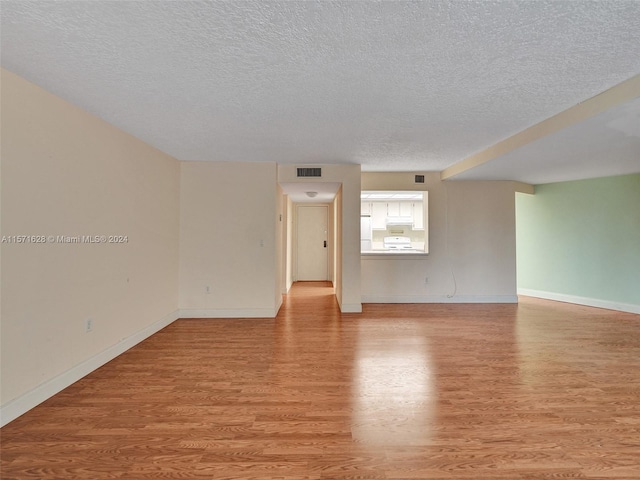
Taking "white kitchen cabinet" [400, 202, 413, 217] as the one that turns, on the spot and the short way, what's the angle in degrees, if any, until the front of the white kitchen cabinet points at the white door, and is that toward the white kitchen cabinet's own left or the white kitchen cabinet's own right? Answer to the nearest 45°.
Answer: approximately 90° to the white kitchen cabinet's own right

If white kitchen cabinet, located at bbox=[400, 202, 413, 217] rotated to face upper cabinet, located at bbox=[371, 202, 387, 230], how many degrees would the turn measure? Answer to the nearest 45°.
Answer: approximately 90° to its right

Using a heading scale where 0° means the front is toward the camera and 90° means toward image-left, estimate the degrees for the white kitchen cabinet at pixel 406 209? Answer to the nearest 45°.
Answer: approximately 0°

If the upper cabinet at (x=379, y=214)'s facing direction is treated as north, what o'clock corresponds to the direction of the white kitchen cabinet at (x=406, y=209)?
The white kitchen cabinet is roughly at 9 o'clock from the upper cabinet.

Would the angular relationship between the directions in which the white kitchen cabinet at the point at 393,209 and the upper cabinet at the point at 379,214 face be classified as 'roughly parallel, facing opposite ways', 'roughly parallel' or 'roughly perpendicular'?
roughly parallel

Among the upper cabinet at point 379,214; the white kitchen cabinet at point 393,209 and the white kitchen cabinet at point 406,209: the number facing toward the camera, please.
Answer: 3

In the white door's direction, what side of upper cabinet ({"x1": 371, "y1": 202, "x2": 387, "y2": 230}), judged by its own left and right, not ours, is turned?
right

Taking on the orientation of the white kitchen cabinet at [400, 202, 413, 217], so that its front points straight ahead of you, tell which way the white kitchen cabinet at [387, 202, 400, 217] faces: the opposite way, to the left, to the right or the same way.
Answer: the same way

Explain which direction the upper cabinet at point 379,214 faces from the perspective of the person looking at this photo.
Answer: facing the viewer

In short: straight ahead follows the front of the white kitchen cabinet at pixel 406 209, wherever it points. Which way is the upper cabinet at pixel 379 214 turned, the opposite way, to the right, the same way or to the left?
the same way

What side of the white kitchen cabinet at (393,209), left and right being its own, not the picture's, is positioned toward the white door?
right
